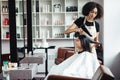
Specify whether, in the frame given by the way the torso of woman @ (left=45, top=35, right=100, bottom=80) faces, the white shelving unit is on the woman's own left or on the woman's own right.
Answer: on the woman's own right

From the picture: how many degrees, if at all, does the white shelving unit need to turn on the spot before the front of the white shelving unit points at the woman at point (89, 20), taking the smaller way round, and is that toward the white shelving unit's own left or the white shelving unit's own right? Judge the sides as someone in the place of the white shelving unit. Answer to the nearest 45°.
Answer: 0° — it already faces them

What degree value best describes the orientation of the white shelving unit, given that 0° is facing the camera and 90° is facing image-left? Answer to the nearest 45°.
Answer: approximately 0°
